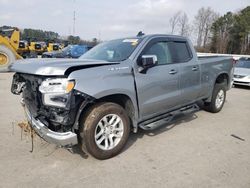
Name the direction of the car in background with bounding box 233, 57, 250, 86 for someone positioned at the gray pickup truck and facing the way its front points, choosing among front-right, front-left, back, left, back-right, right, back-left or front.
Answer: back

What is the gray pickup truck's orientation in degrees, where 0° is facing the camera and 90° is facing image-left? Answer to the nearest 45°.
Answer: approximately 45°
